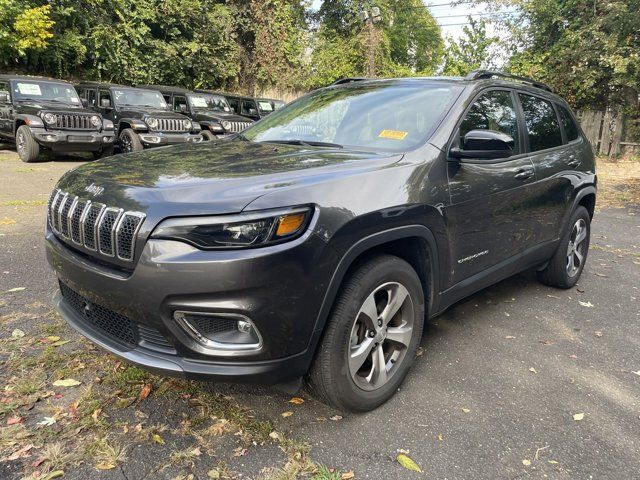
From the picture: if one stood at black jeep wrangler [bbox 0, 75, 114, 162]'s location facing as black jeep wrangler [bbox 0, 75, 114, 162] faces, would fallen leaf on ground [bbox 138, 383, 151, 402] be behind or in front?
in front

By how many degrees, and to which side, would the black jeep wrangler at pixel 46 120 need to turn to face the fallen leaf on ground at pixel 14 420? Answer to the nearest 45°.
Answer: approximately 45° to its right

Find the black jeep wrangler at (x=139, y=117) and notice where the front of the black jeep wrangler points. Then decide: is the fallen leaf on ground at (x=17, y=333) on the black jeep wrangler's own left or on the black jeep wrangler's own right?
on the black jeep wrangler's own right

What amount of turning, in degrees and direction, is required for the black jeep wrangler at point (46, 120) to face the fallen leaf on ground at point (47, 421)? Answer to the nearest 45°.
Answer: approximately 45° to its right

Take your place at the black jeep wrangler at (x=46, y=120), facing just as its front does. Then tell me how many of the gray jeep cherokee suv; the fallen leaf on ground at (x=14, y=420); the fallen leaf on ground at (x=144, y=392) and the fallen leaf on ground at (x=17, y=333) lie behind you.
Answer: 0

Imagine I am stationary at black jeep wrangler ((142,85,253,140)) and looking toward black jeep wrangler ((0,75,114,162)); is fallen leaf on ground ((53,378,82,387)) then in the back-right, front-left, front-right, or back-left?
front-left

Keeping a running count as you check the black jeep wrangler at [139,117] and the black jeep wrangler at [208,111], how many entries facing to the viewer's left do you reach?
0

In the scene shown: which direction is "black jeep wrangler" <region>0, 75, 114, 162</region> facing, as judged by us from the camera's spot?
facing the viewer and to the right of the viewer

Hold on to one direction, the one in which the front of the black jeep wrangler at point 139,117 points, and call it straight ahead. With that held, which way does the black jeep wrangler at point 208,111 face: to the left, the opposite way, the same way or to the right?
the same way

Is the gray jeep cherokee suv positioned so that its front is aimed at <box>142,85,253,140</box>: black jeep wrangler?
no

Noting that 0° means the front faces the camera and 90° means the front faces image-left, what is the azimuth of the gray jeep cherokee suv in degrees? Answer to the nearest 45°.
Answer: approximately 45°

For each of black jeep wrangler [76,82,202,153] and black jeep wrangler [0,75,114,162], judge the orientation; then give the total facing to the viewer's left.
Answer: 0

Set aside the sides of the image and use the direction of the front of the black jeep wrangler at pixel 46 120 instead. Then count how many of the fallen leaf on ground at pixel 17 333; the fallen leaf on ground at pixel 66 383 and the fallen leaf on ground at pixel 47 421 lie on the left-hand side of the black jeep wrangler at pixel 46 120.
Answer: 0

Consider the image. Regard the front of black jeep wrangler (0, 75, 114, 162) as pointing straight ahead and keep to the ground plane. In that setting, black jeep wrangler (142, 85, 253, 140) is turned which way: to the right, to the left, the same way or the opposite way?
the same way

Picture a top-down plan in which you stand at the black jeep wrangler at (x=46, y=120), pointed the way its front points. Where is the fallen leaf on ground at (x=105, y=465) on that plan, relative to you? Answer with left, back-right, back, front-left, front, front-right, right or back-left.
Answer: front-right

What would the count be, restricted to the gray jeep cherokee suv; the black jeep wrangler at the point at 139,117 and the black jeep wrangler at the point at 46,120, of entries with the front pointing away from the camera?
0

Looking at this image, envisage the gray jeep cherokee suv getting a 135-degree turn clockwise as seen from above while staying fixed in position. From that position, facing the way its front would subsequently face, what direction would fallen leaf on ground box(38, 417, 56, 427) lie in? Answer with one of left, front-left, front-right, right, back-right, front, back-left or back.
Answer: left
